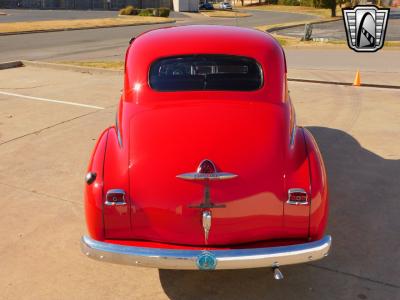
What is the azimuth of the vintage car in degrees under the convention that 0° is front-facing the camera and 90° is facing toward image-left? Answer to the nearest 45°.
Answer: approximately 180°

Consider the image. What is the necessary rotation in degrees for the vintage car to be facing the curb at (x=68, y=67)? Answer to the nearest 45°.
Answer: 0° — it already faces it
